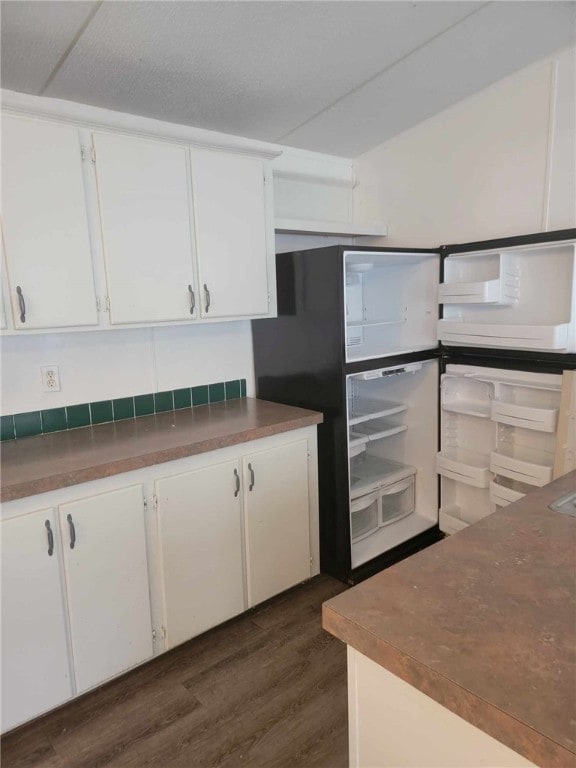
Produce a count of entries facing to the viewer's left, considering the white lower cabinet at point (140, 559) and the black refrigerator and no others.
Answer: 0

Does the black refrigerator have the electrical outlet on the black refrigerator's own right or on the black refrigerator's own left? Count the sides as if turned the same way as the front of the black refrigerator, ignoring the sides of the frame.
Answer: on the black refrigerator's own right

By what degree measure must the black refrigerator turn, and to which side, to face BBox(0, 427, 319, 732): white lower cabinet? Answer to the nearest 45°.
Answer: approximately 90° to its right

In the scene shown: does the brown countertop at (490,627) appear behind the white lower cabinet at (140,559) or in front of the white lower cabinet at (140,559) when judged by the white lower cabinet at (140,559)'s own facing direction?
in front

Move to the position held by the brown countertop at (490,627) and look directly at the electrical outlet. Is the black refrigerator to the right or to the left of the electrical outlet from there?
right

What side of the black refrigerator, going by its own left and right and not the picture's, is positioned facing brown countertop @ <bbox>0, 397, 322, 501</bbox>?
right

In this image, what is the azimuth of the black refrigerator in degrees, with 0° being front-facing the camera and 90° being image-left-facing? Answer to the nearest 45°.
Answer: approximately 315°

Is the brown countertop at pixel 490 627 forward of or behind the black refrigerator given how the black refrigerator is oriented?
forward
